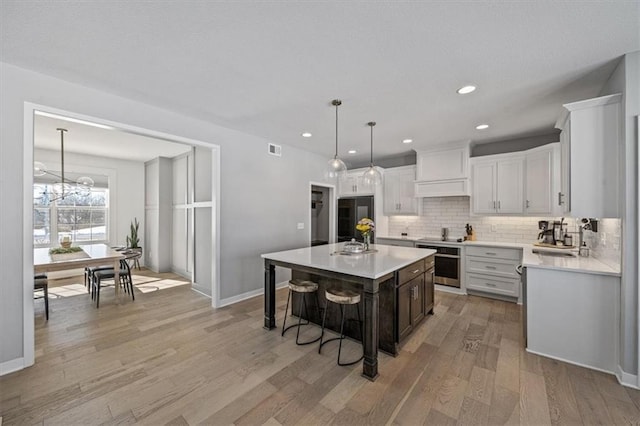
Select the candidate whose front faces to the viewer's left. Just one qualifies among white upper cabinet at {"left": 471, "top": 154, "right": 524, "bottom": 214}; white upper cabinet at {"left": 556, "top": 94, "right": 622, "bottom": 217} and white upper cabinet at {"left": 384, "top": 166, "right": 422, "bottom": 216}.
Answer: white upper cabinet at {"left": 556, "top": 94, "right": 622, "bottom": 217}

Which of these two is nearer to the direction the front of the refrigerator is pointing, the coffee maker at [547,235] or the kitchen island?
the kitchen island

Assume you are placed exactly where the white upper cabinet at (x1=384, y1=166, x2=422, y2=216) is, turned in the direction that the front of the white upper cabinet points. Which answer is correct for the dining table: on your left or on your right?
on your right

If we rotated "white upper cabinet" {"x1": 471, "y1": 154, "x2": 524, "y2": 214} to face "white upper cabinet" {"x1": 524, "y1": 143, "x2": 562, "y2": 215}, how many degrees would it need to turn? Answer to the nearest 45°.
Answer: approximately 90° to its left

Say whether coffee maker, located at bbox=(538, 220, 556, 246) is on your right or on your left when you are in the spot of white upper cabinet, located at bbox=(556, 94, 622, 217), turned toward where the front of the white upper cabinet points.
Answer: on your right

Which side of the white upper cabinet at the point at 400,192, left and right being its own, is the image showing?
front

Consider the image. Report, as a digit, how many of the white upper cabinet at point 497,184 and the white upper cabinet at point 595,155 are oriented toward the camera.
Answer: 1

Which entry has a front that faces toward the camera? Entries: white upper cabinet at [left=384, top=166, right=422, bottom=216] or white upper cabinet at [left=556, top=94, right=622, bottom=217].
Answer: white upper cabinet at [left=384, top=166, right=422, bottom=216]

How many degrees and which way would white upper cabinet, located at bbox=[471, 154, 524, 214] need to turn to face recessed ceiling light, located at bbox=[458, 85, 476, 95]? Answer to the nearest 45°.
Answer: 0° — it already faces it

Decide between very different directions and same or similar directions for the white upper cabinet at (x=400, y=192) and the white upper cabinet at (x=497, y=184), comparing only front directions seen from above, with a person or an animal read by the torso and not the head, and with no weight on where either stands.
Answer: same or similar directions

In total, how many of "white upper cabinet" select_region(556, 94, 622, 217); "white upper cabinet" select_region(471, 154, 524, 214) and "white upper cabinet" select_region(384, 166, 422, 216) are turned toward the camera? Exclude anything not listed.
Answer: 2

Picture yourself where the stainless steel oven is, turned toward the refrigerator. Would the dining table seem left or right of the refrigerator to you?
left

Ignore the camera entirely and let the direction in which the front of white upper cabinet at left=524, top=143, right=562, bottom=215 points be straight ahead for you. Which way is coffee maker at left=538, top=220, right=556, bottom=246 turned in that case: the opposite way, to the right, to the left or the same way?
the same way

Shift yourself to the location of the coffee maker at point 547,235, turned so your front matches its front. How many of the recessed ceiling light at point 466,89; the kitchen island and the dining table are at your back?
0

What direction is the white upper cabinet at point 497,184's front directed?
toward the camera

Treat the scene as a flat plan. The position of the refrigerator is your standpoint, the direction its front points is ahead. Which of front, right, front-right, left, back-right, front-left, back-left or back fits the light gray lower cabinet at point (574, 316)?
left
